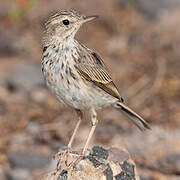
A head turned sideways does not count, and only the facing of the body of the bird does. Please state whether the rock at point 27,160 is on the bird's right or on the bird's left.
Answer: on the bird's right

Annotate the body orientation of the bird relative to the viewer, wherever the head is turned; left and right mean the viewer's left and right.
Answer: facing the viewer and to the left of the viewer
